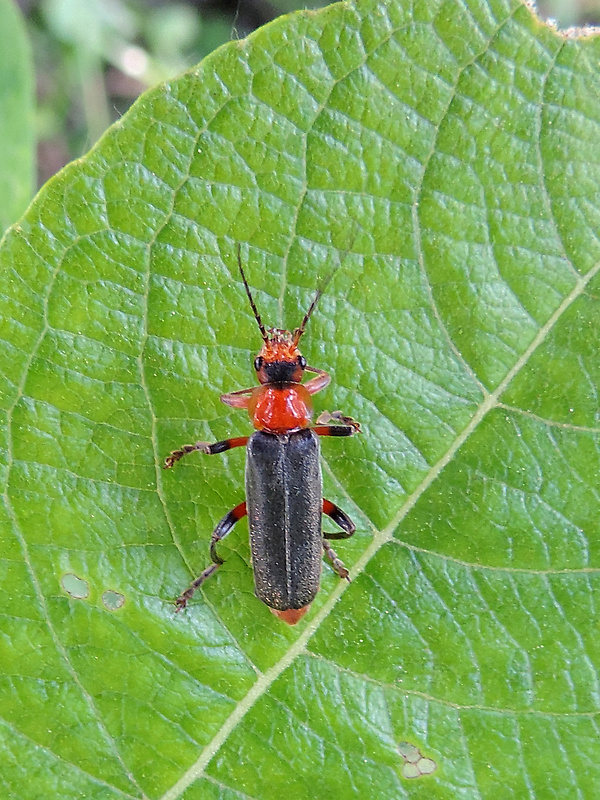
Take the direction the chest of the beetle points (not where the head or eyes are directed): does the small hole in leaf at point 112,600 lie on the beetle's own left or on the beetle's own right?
on the beetle's own left

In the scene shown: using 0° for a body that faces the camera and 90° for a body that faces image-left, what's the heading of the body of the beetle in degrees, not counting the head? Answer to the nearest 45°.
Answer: approximately 180°
